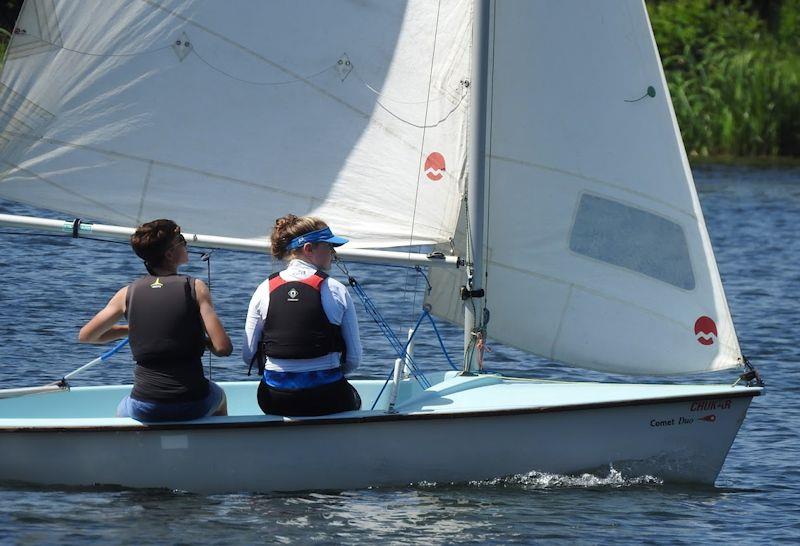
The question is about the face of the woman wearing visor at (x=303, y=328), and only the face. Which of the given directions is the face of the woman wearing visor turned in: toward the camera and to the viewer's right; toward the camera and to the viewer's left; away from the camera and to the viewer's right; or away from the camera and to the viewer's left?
away from the camera and to the viewer's right

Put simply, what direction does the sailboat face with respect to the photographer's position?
facing to the right of the viewer
